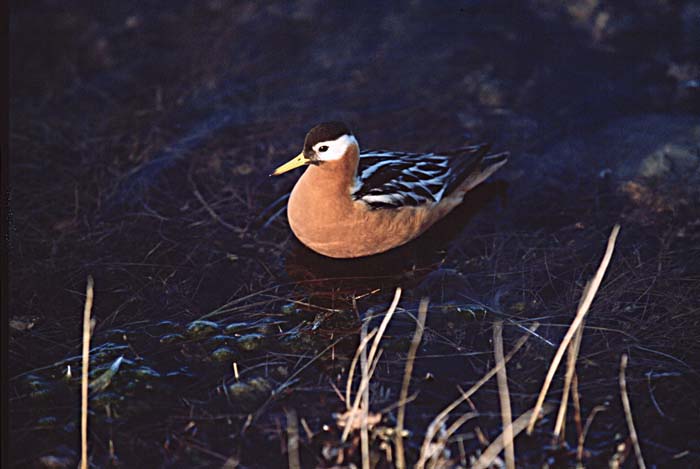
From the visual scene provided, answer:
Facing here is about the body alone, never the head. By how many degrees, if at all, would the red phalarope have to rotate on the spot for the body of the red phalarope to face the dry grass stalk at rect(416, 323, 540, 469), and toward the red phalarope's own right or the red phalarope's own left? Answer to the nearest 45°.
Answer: approximately 45° to the red phalarope's own left

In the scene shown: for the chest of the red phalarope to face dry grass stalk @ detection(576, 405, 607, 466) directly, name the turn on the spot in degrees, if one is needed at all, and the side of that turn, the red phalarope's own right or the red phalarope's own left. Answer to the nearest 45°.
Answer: approximately 90° to the red phalarope's own left

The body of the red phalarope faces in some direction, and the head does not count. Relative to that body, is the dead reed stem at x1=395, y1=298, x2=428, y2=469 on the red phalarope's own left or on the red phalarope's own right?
on the red phalarope's own left

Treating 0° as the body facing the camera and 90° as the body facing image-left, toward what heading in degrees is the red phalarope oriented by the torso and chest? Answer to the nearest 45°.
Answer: approximately 45°

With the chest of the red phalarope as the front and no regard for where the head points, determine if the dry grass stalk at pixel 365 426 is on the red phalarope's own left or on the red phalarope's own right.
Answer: on the red phalarope's own left

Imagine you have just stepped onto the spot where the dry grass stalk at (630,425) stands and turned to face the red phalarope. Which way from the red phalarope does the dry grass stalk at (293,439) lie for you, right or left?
left
